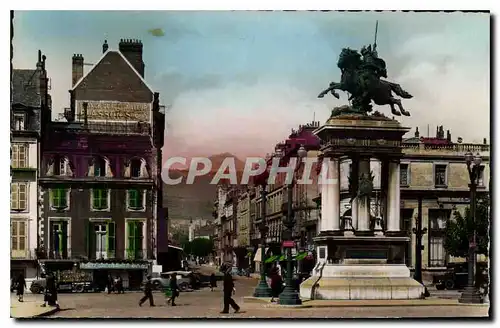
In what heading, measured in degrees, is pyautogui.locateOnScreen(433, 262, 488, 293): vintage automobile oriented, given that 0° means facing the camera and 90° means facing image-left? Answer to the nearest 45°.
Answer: approximately 90°

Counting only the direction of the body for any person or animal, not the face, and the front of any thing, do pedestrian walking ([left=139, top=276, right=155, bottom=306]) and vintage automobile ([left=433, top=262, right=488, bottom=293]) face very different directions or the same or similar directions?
very different directions

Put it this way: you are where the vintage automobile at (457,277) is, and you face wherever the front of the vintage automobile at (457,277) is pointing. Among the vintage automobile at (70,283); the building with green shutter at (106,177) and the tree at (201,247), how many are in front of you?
3

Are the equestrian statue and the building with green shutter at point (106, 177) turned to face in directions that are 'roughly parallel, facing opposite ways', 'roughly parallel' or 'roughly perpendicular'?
roughly perpendicular

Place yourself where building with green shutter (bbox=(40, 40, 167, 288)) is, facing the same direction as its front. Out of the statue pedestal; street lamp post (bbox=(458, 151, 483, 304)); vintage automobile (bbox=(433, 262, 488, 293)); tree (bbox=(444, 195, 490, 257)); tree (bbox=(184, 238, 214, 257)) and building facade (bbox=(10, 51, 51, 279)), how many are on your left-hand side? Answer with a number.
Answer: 5

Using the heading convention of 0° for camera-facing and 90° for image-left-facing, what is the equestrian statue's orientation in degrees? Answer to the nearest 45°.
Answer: approximately 90°

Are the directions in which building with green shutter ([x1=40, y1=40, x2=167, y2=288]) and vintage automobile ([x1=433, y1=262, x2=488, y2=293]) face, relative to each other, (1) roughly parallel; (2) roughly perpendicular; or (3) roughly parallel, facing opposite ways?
roughly perpendicular
